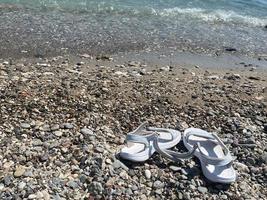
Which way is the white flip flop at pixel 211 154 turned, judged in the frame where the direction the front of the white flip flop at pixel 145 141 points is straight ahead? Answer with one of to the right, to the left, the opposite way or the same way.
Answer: to the left

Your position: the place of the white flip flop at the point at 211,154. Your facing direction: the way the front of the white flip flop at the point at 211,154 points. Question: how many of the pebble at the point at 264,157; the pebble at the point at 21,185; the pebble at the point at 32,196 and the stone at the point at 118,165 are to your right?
3

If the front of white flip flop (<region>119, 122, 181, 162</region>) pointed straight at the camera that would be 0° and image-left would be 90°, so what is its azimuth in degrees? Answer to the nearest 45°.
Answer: approximately 45°

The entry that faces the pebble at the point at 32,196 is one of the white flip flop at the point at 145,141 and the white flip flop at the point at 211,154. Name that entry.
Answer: the white flip flop at the point at 145,141

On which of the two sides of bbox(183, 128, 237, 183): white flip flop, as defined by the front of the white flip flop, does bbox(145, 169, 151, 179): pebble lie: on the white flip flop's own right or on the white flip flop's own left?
on the white flip flop's own right

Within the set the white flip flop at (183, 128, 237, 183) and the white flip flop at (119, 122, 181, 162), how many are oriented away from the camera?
0

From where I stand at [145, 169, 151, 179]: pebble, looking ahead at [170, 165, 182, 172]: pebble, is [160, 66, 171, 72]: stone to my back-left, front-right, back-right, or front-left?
front-left

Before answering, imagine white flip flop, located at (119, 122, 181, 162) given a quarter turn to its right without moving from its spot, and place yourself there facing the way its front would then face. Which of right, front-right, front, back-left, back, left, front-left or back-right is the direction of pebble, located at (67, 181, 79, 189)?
left

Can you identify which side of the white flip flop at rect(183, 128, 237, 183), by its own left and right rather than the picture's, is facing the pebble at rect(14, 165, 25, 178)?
right

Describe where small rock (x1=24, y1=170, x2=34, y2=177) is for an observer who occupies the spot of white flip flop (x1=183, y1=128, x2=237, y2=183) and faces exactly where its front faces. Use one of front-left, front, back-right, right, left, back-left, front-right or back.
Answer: right

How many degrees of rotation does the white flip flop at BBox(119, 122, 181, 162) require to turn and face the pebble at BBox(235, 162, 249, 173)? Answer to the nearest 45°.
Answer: approximately 135° to its left
